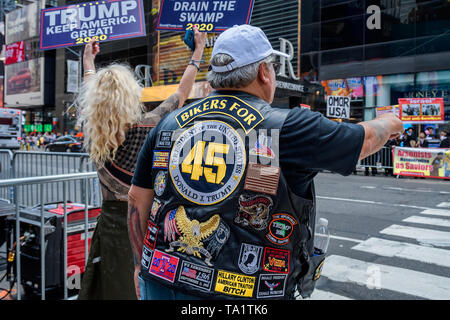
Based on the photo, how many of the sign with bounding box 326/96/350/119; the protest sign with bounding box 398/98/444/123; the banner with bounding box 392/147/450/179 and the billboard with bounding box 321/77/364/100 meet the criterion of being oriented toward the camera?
4

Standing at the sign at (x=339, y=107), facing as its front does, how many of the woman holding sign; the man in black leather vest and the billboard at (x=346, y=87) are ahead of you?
2

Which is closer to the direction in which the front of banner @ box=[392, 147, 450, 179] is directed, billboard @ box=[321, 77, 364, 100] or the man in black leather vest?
the man in black leather vest

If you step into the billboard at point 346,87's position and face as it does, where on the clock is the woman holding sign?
The woman holding sign is roughly at 12 o'clock from the billboard.

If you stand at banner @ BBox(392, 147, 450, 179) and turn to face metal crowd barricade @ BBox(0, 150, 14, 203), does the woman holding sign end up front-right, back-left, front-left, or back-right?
front-left

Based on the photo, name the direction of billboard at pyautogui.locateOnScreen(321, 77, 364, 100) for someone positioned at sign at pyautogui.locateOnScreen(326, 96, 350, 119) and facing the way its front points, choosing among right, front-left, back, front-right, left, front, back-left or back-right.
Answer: back

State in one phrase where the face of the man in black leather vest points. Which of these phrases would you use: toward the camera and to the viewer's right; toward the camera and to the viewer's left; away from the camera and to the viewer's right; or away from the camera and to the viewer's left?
away from the camera and to the viewer's right

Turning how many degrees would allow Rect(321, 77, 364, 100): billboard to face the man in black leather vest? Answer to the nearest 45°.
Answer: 0° — it already faces them

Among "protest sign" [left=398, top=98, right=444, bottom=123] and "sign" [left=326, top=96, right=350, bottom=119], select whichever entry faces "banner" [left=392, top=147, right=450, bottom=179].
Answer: "protest sign" [left=398, top=98, right=444, bottom=123]

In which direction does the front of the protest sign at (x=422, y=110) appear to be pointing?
toward the camera

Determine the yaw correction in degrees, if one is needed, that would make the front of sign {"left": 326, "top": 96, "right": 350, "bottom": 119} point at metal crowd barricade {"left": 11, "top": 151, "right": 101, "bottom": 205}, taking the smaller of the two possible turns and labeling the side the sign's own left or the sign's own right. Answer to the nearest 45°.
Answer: approximately 45° to the sign's own right

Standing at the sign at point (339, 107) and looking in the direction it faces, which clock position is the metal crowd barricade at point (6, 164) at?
The metal crowd barricade is roughly at 1 o'clock from the sign.

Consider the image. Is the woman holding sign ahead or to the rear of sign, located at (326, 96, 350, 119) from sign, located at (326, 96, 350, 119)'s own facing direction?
ahead

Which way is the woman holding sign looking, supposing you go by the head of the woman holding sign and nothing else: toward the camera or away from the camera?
away from the camera

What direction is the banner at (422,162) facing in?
toward the camera

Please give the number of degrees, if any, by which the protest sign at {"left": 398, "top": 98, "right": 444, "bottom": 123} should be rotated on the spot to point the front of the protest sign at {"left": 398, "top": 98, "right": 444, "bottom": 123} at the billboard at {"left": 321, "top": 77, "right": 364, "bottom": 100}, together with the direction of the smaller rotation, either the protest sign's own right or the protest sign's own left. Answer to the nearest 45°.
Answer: approximately 135° to the protest sign's own right
